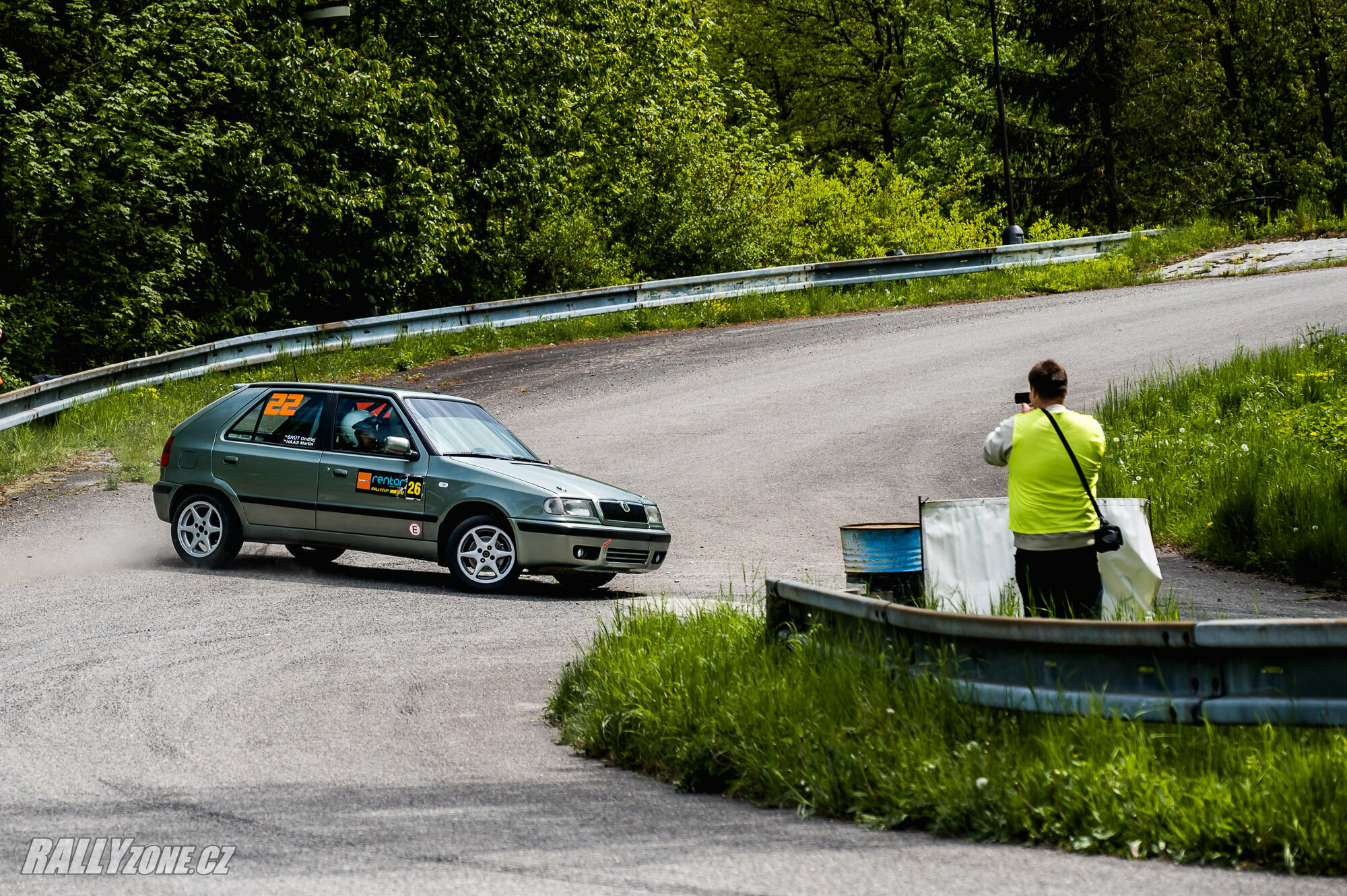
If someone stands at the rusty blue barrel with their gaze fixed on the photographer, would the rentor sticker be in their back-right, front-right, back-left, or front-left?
back-left

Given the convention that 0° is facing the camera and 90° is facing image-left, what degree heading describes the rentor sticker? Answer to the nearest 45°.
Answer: approximately 0°

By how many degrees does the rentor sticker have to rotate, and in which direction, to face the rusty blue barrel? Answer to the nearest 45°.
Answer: approximately 45° to its left

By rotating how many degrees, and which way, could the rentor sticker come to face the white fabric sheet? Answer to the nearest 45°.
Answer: approximately 45° to its left

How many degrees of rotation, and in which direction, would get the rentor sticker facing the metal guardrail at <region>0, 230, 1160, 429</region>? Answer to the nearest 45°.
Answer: approximately 180°

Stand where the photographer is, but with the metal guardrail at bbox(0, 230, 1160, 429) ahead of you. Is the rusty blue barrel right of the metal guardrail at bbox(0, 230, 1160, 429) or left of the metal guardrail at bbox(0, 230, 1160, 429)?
left

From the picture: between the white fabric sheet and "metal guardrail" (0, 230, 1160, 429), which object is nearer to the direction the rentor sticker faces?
the white fabric sheet

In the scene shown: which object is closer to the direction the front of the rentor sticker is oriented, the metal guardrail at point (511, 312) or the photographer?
the photographer

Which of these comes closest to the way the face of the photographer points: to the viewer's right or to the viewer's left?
to the viewer's left
